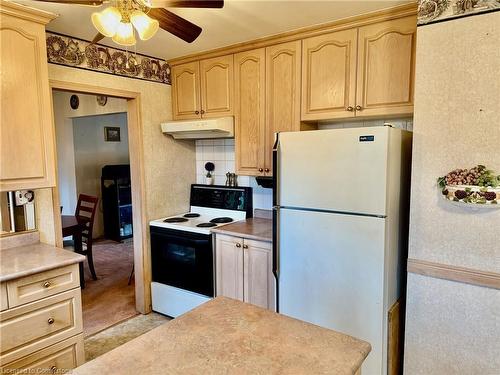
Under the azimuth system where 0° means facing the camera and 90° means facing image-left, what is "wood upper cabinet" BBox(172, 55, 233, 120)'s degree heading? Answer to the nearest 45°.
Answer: approximately 45°

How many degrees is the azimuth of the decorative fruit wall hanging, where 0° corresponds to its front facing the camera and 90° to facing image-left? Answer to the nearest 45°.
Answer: approximately 0°

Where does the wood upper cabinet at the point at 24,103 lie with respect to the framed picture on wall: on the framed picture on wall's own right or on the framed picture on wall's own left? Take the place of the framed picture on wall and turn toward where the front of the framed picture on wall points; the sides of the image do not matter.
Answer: on the framed picture on wall's own right

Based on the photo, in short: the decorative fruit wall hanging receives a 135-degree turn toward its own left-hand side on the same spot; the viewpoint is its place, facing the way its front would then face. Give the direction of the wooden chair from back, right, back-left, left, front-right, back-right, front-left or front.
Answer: back-left

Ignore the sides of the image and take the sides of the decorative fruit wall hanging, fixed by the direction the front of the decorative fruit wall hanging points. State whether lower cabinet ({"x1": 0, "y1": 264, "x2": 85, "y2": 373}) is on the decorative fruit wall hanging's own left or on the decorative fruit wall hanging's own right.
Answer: on the decorative fruit wall hanging's own right

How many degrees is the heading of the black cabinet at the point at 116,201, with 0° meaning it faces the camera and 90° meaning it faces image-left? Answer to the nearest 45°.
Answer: approximately 315°

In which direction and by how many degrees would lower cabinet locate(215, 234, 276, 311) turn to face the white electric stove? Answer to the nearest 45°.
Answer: approximately 90° to its right

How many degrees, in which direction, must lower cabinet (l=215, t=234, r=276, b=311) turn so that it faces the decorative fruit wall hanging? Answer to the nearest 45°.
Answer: approximately 90° to its left
